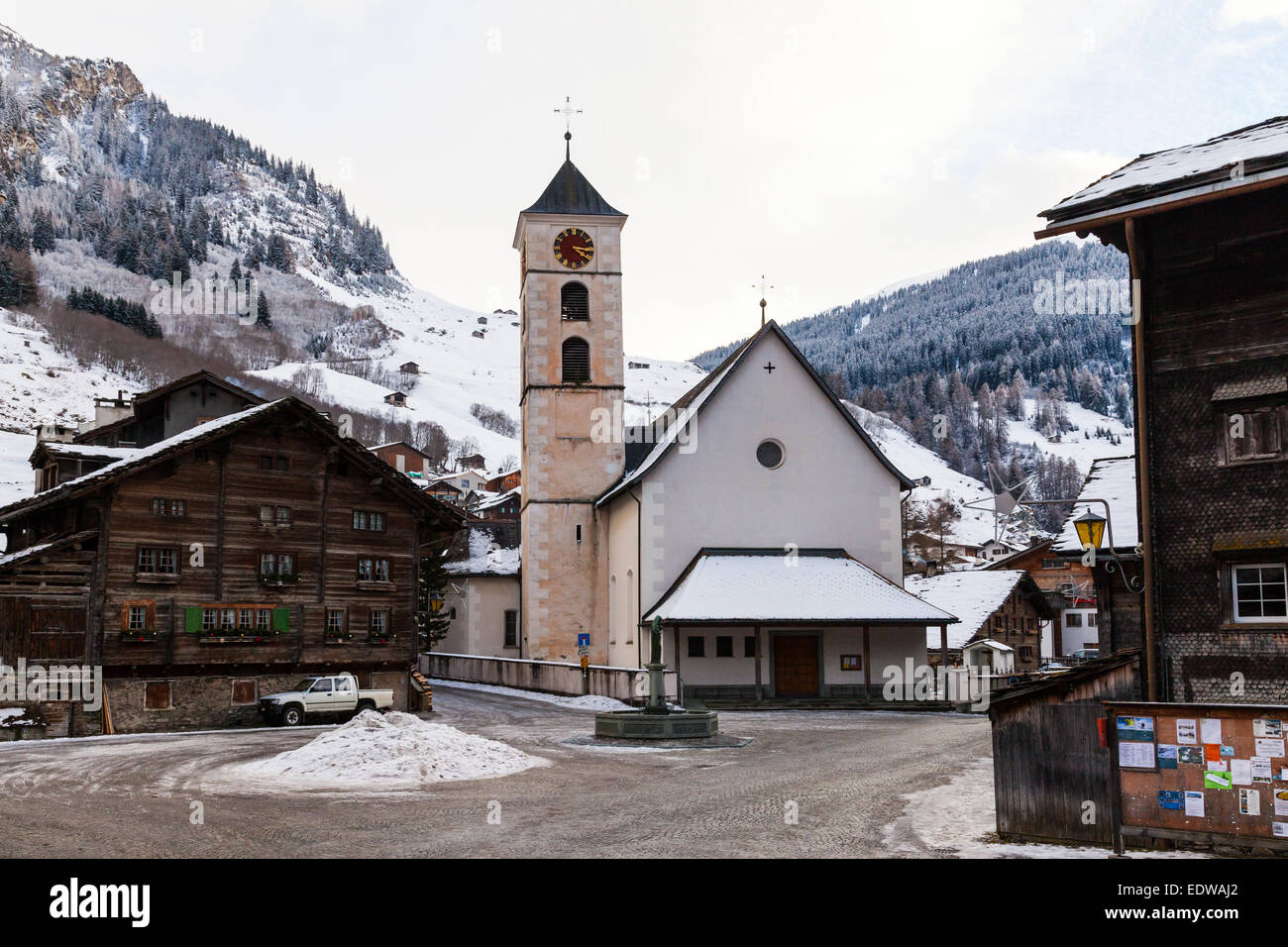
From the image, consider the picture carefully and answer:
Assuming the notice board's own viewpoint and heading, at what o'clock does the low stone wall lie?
The low stone wall is roughly at 5 o'clock from the notice board.

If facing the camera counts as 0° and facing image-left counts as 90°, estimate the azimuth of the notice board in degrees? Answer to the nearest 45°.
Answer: approximately 0°

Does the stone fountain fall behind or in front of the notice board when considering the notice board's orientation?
behind

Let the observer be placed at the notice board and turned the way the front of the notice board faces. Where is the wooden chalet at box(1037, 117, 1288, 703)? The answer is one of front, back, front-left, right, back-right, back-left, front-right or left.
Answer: back

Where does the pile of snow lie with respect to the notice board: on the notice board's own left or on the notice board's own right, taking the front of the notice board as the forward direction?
on the notice board's own right
